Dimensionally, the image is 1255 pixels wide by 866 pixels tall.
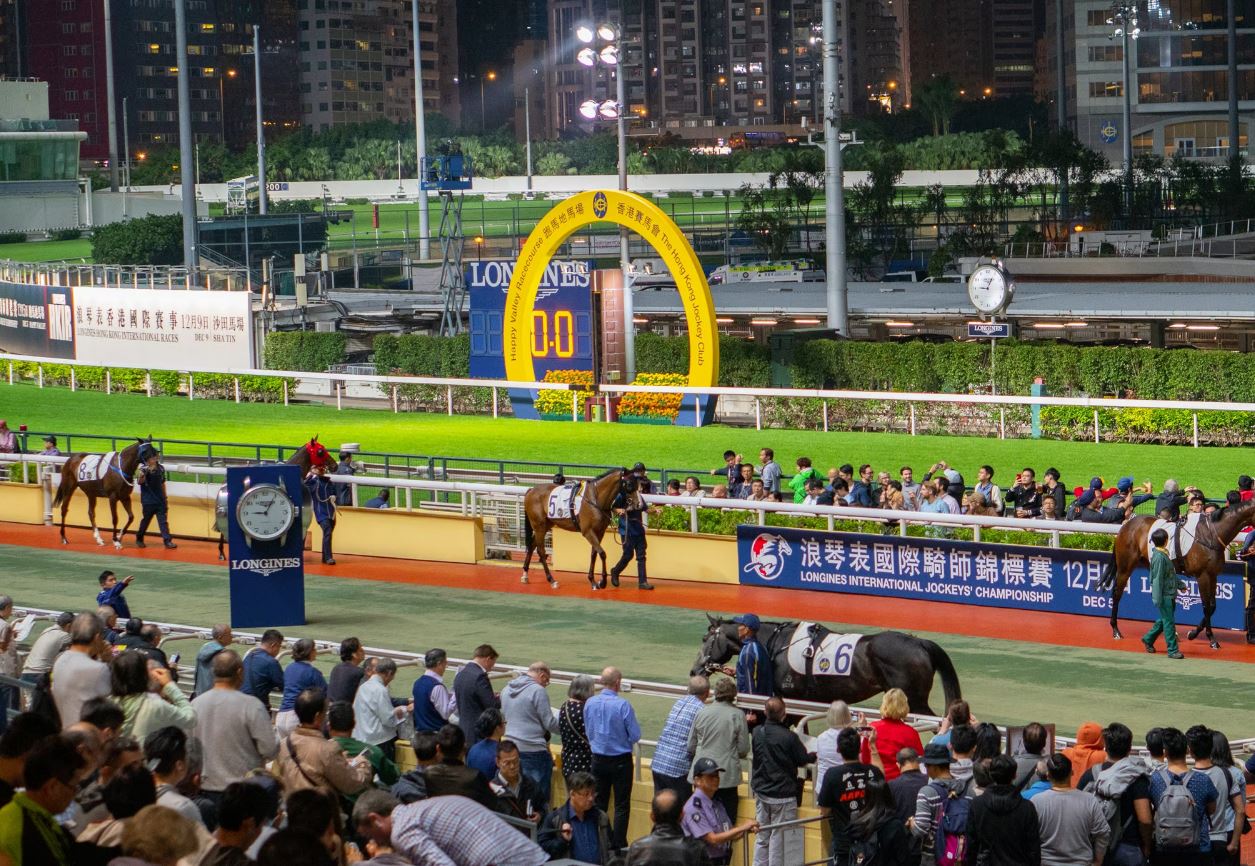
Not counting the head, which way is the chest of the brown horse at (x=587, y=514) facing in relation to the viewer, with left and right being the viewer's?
facing to the right of the viewer

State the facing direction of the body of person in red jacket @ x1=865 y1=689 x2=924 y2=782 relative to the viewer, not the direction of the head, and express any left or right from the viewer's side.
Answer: facing away from the viewer

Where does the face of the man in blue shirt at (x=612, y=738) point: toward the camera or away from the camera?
away from the camera

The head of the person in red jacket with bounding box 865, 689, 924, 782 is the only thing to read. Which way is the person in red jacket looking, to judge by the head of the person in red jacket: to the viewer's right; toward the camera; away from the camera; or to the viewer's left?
away from the camera

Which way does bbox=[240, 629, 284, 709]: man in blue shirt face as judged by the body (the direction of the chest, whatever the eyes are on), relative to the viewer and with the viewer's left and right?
facing away from the viewer and to the right of the viewer

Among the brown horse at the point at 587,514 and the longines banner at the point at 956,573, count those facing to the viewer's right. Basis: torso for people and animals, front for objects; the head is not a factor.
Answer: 1

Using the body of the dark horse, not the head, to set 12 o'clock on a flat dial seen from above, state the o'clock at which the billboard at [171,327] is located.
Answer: The billboard is roughly at 2 o'clock from the dark horse.

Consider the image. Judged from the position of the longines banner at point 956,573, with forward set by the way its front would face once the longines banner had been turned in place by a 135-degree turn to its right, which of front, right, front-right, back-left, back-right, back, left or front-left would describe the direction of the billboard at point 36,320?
front

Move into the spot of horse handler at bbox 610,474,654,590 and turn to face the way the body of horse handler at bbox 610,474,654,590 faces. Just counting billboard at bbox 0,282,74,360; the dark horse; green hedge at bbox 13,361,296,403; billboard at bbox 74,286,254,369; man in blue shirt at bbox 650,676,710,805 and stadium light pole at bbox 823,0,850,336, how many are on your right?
2

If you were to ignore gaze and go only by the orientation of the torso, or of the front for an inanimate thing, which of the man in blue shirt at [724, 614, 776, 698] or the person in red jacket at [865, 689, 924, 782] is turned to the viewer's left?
the man in blue shirt

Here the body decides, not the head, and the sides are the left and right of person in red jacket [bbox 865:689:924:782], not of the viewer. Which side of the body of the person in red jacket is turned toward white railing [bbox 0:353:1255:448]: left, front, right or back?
front

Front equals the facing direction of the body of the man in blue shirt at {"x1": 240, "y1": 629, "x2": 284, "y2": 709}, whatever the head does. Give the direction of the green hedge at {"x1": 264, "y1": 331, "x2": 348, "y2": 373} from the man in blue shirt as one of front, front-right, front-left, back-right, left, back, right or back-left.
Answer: front-left

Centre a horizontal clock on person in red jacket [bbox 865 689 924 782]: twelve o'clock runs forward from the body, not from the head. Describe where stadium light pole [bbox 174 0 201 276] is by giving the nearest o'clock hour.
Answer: The stadium light pole is roughly at 11 o'clock from the person in red jacket.

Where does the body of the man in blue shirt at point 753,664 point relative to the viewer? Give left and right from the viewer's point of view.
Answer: facing to the left of the viewer

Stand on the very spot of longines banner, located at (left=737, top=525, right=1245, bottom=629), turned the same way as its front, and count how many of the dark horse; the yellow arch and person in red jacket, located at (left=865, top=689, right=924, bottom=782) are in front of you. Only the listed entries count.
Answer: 2

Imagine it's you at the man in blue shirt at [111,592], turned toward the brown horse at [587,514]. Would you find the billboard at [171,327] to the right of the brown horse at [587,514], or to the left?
left

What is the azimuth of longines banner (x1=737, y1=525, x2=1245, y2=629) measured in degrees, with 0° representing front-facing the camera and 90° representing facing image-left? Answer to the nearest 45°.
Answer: approximately 0°

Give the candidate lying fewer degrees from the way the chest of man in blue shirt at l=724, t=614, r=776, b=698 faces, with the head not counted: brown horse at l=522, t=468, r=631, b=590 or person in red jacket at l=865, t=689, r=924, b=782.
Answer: the brown horse

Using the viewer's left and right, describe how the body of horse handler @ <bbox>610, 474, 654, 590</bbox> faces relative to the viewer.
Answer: facing to the right of the viewer

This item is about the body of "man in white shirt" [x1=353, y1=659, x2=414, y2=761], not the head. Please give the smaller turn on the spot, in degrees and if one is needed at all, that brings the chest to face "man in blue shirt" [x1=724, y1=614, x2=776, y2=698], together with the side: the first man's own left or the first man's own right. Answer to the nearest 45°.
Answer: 0° — they already face them
